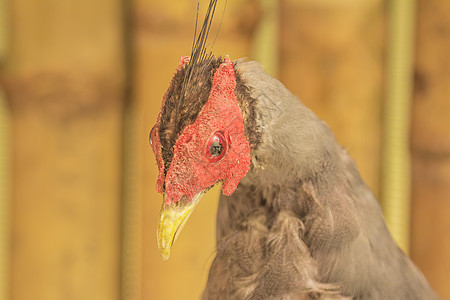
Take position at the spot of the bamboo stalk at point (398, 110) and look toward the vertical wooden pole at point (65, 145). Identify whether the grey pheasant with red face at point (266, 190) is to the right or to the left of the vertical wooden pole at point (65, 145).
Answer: left

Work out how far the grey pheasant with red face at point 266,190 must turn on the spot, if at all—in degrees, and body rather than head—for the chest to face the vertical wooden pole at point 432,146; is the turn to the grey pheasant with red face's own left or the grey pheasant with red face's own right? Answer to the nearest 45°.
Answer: approximately 180°

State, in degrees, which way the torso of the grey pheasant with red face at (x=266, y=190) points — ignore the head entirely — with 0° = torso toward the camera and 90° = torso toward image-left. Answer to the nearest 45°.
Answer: approximately 45°

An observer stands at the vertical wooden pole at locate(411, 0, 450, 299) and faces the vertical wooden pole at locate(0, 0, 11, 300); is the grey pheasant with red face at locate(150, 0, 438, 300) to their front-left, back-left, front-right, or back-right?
front-left

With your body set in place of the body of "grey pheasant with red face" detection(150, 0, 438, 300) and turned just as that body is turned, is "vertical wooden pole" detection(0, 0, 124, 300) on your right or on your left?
on your right

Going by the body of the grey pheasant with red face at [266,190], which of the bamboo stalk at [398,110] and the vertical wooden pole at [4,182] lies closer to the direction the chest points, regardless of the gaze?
the vertical wooden pole

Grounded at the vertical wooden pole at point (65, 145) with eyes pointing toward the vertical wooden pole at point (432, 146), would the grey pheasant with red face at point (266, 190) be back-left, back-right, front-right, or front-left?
front-right

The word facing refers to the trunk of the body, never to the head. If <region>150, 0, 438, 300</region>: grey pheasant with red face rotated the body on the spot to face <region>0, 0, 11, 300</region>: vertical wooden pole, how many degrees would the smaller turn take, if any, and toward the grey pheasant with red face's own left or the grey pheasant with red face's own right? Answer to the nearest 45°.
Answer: approximately 90° to the grey pheasant with red face's own right

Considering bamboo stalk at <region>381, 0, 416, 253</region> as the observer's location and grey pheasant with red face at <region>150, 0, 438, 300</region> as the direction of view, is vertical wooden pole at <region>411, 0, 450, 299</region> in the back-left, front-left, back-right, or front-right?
back-left
